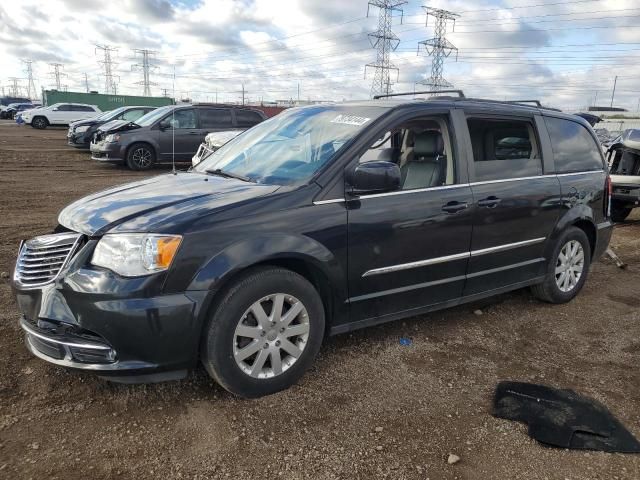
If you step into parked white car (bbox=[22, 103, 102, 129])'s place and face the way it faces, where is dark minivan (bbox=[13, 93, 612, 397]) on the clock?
The dark minivan is roughly at 9 o'clock from the parked white car.

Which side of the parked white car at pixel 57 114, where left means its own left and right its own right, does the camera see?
left

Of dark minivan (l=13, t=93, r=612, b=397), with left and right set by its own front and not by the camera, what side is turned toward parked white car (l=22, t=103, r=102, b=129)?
right

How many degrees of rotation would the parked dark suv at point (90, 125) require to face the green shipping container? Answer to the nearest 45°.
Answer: approximately 135° to its right

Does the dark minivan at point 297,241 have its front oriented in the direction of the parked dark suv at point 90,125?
no

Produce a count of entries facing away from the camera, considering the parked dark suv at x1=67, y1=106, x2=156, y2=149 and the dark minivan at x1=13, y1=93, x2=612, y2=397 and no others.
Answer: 0

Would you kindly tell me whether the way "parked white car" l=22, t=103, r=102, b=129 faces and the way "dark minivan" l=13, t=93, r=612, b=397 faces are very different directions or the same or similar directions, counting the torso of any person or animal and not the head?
same or similar directions

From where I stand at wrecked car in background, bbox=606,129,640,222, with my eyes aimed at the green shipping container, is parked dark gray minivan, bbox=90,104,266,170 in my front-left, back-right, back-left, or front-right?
front-left

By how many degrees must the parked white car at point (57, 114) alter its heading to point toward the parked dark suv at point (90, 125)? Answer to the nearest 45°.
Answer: approximately 90° to its left

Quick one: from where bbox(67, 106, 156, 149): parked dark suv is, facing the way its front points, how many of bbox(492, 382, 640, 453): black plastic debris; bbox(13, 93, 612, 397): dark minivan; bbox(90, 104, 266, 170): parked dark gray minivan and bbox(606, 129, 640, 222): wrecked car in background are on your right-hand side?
0

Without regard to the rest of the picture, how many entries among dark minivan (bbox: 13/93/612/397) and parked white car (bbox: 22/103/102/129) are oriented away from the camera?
0

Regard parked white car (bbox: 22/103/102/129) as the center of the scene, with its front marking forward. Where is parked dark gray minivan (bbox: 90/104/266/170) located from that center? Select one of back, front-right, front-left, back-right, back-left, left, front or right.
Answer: left

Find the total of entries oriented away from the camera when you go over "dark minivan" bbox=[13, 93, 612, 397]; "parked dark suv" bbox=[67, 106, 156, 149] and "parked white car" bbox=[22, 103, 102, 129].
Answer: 0

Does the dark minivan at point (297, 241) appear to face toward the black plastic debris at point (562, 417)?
no

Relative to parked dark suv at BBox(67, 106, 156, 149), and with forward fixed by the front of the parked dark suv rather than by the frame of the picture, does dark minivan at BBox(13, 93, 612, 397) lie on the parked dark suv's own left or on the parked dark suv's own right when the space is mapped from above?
on the parked dark suv's own left
